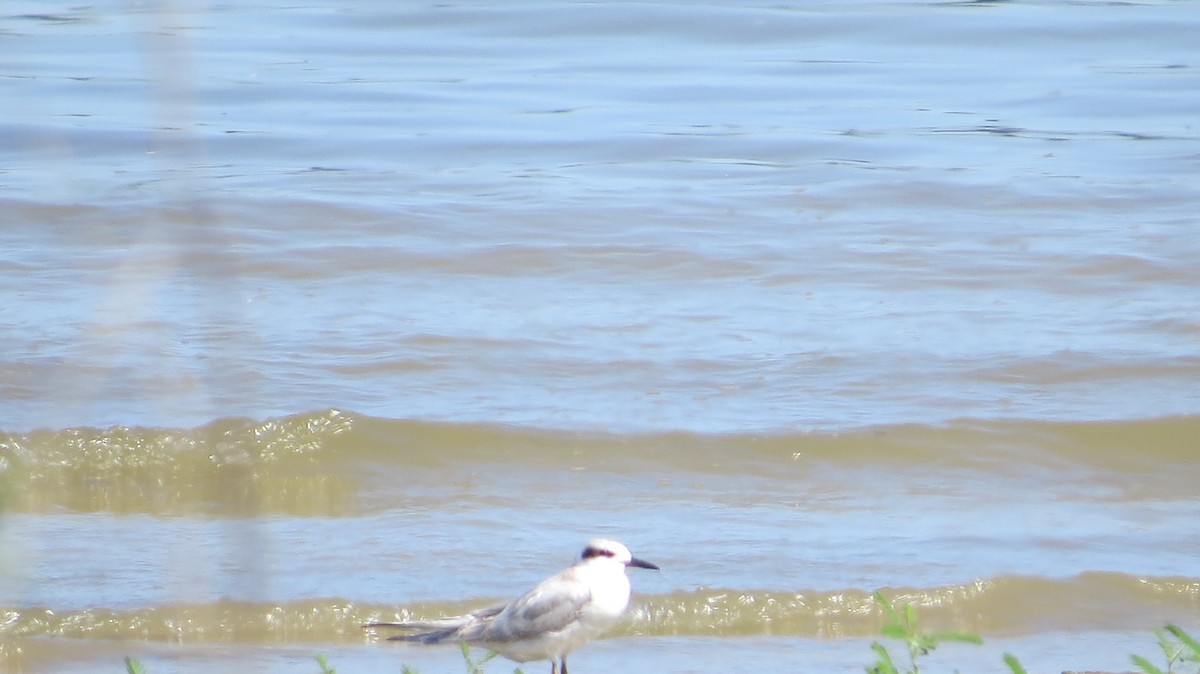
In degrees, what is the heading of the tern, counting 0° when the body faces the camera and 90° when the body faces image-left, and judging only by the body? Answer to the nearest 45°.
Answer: approximately 270°
